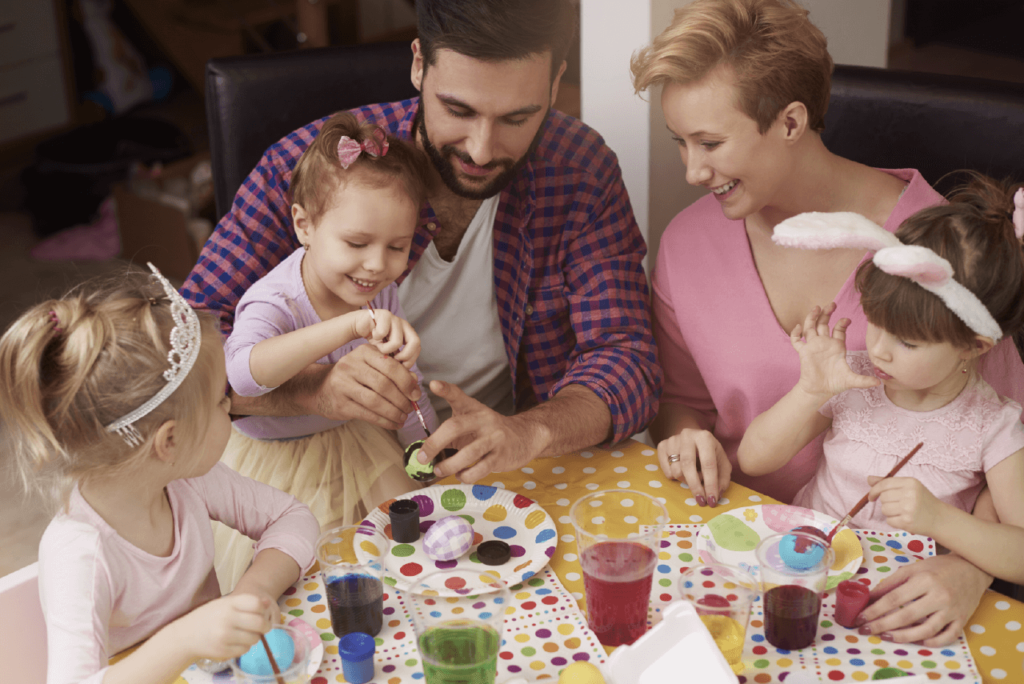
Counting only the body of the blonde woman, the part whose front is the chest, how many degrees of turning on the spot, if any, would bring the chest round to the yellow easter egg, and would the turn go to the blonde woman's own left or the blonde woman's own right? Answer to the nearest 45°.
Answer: approximately 45° to the blonde woman's own left

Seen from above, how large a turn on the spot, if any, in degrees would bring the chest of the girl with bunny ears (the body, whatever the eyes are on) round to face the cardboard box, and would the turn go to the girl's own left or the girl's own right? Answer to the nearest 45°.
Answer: approximately 90° to the girl's own right

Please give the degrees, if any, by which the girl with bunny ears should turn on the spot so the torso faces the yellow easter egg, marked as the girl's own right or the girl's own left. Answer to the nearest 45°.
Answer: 0° — they already face it

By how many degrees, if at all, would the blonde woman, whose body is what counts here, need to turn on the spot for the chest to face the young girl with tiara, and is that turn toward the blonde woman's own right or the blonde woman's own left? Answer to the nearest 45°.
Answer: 0° — they already face them

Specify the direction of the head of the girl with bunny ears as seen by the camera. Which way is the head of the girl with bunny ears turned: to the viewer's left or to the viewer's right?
to the viewer's left

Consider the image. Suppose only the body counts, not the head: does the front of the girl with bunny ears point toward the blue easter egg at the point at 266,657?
yes

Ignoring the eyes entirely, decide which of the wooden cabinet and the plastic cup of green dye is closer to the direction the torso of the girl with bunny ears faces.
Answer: the plastic cup of green dye
